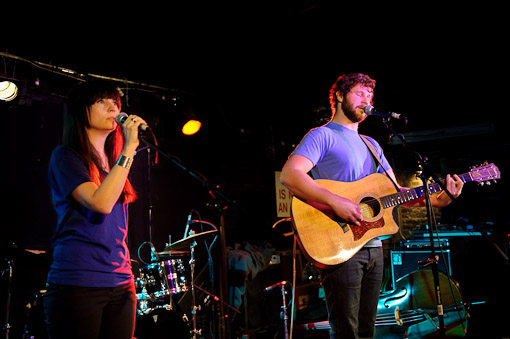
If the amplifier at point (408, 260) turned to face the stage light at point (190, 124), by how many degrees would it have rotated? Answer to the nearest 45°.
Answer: approximately 45° to its right

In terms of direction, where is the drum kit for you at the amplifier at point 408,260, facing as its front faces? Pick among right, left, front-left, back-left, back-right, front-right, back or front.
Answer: front-right

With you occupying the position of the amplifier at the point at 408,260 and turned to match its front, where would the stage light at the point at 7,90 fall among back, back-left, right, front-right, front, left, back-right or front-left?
front-right

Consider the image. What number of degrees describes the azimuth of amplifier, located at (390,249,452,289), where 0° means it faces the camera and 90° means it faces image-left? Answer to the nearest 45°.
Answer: approximately 0°
